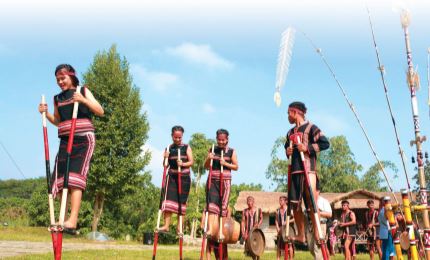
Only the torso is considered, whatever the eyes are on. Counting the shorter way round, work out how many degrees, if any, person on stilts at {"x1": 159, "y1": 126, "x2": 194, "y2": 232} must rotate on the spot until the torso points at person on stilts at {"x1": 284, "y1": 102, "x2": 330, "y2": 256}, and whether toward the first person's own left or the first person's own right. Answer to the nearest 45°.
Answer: approximately 90° to the first person's own left

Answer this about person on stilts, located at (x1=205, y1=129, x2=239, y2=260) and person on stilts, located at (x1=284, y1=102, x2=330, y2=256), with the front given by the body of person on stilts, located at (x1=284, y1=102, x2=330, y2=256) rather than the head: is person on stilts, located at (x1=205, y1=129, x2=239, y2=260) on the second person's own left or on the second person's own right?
on the second person's own right

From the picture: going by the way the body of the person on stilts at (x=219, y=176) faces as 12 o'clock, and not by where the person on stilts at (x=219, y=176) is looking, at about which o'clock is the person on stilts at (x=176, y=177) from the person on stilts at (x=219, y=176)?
the person on stilts at (x=176, y=177) is roughly at 3 o'clock from the person on stilts at (x=219, y=176).

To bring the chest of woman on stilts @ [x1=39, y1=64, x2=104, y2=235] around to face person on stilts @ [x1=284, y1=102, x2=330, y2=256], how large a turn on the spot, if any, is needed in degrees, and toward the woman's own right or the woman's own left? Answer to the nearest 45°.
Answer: approximately 135° to the woman's own left

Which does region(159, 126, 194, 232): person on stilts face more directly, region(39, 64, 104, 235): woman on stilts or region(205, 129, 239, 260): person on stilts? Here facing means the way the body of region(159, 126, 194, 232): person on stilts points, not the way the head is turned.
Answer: the woman on stilts

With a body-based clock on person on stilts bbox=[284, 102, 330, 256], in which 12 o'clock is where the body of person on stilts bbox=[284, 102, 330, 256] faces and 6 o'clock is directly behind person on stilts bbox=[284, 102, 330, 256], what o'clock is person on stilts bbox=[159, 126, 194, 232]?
person on stilts bbox=[159, 126, 194, 232] is roughly at 3 o'clock from person on stilts bbox=[284, 102, 330, 256].

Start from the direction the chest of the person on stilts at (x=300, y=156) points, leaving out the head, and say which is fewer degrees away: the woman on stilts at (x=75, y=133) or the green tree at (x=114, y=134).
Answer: the woman on stilts

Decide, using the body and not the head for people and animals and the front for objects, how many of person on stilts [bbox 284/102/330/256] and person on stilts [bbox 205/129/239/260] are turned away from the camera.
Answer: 0

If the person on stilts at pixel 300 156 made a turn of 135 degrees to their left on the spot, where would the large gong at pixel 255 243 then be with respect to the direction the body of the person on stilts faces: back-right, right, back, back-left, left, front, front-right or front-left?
left

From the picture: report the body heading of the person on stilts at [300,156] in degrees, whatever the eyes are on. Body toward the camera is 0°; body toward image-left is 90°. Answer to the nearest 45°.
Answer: approximately 45°

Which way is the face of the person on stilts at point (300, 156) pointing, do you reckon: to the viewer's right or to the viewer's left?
to the viewer's left
